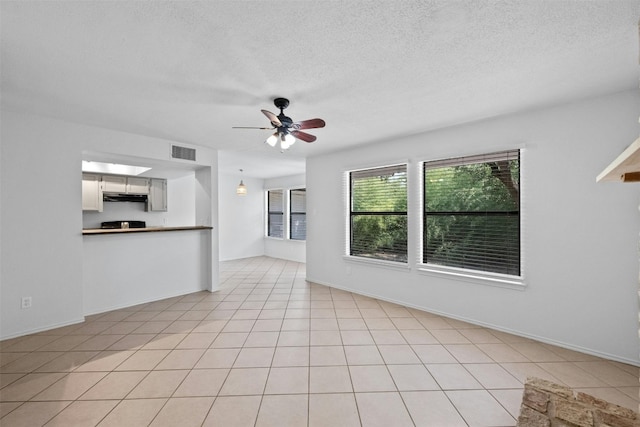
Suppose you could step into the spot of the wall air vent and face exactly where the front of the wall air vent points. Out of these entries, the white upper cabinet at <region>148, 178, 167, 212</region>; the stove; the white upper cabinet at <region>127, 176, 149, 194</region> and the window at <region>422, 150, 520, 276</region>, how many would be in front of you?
1

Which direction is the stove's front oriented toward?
toward the camera

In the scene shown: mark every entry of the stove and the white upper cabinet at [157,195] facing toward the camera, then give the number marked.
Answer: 2

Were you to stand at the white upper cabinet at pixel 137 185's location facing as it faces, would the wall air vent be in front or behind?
in front

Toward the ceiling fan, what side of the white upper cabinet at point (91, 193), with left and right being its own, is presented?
front

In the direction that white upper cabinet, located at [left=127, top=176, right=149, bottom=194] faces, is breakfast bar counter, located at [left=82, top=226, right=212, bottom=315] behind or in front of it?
in front

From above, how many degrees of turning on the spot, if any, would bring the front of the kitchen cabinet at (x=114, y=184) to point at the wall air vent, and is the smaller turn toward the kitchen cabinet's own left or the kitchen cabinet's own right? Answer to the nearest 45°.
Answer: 0° — it already faces it

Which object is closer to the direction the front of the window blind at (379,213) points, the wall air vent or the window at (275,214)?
the wall air vent

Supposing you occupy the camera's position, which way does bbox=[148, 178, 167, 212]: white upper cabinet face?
facing the viewer

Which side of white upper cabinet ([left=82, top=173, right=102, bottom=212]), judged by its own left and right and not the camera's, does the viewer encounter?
front

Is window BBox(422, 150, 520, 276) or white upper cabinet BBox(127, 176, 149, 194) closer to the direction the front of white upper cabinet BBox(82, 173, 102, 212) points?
the window

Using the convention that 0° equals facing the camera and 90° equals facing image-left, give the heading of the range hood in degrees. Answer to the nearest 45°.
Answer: approximately 0°

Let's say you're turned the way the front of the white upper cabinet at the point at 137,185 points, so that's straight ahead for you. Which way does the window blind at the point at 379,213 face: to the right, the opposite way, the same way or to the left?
to the right

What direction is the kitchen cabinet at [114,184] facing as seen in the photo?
toward the camera

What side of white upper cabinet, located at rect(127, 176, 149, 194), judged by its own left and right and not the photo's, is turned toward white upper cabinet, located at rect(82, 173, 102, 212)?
right

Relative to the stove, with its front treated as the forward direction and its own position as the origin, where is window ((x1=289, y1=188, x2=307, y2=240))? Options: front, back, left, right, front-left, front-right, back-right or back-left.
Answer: left

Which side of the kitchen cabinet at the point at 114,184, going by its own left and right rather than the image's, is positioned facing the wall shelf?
front
